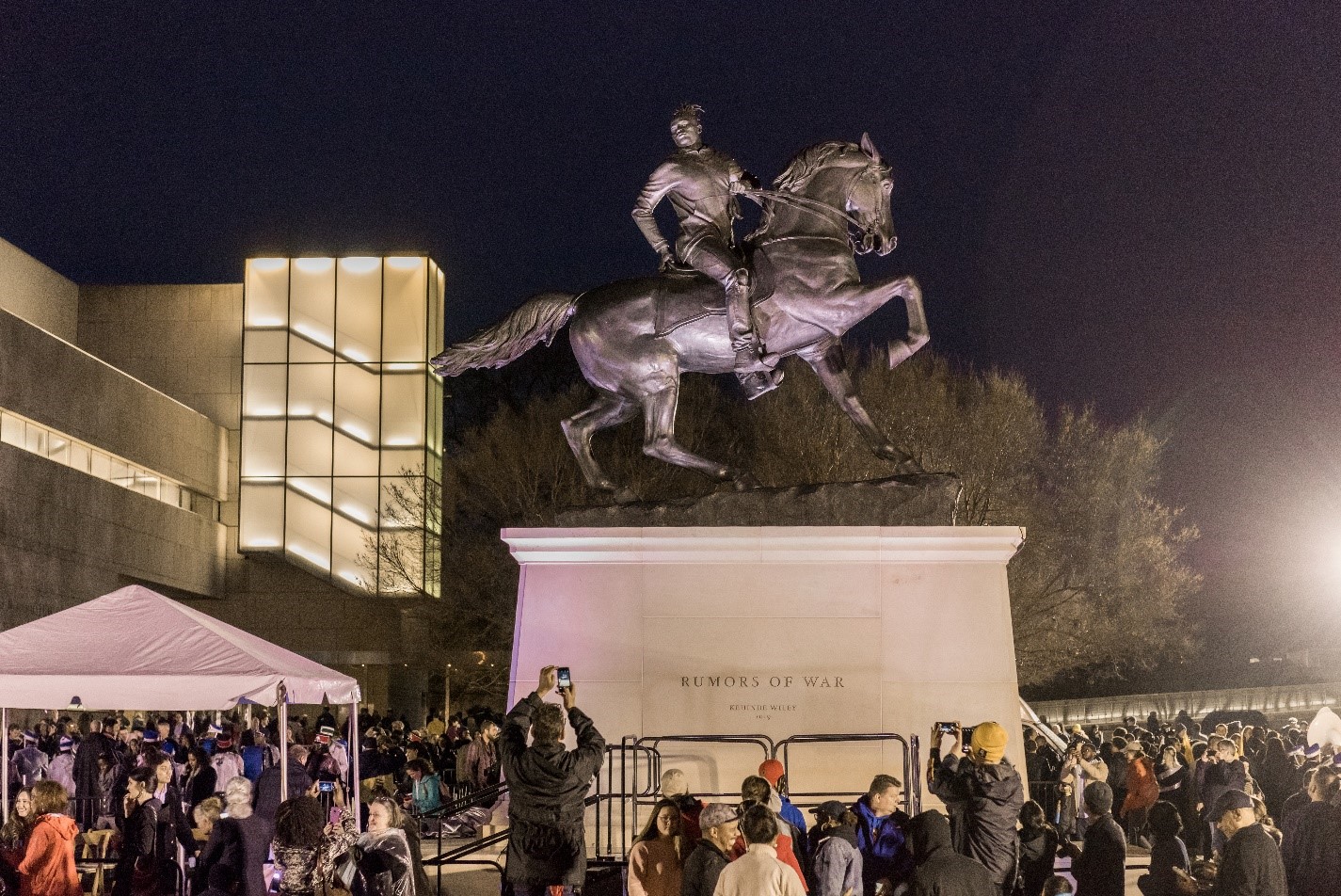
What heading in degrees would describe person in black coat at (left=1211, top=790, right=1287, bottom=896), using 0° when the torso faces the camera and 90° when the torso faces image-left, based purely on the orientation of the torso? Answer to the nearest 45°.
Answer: approximately 90°

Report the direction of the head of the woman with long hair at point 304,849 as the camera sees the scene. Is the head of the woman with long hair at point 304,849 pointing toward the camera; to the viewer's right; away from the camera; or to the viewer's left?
away from the camera

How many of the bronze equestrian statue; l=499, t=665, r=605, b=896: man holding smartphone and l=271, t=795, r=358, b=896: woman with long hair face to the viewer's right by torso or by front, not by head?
1

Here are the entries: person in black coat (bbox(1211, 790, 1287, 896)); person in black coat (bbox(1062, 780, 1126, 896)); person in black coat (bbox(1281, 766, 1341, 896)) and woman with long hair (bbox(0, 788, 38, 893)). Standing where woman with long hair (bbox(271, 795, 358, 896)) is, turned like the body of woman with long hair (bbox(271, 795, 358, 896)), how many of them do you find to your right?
3

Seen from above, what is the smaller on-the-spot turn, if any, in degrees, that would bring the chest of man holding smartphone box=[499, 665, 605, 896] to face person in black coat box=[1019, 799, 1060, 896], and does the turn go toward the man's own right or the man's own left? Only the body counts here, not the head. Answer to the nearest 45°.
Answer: approximately 90° to the man's own right

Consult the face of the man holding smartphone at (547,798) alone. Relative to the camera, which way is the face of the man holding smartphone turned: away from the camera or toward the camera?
away from the camera

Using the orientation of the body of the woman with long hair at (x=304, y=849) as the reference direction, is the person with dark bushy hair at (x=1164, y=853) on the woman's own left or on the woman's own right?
on the woman's own right

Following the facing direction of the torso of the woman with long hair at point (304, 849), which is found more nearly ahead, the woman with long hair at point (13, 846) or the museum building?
the museum building

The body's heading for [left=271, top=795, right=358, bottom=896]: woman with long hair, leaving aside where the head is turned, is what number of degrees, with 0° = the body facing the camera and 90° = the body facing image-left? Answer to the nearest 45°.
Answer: approximately 180°

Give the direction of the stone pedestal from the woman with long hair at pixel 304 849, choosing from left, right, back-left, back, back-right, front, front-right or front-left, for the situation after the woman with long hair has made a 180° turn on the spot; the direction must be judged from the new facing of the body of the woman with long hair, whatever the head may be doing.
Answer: back-left

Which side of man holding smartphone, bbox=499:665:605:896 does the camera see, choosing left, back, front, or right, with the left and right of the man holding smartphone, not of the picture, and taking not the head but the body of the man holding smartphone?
back

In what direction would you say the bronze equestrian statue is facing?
to the viewer's right

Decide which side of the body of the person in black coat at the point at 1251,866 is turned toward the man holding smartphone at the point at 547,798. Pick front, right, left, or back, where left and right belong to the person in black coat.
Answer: front

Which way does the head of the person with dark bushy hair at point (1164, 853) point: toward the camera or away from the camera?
away from the camera

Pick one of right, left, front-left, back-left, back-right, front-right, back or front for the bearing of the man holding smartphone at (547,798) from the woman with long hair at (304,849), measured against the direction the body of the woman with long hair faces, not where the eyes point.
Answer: front-right

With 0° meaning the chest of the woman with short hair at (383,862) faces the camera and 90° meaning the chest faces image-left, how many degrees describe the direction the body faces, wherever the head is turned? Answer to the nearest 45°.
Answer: approximately 45°
